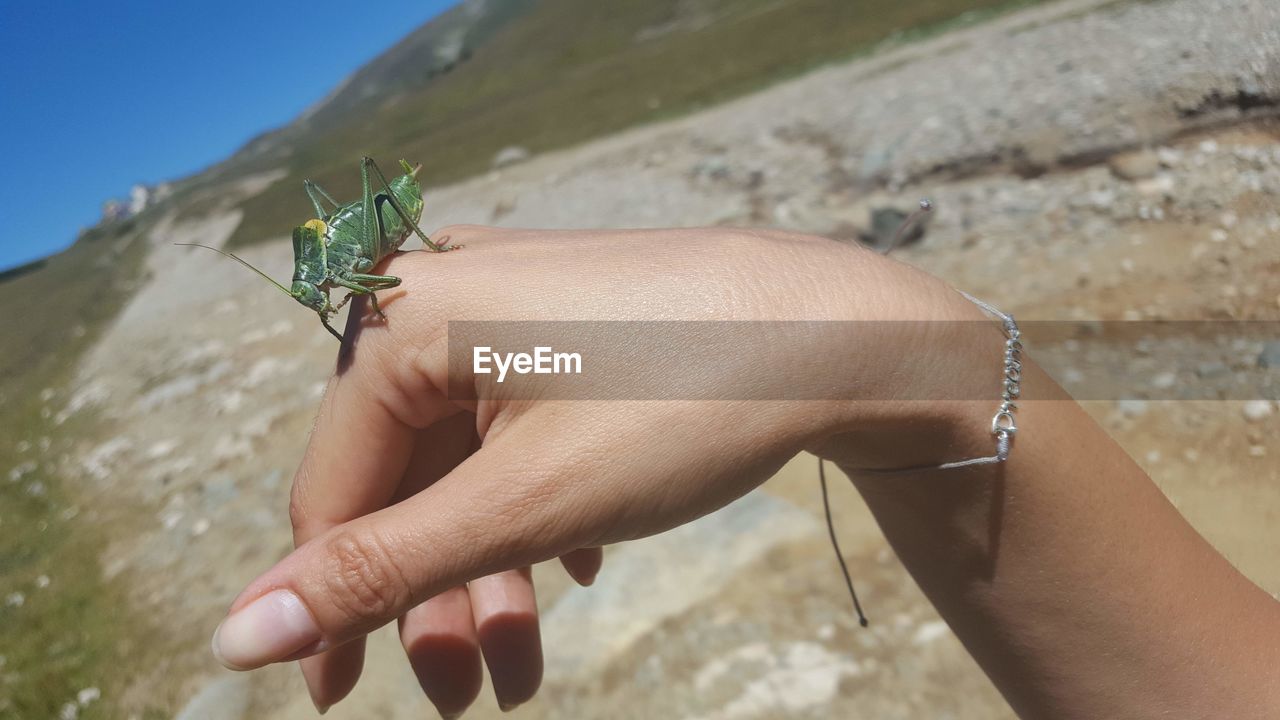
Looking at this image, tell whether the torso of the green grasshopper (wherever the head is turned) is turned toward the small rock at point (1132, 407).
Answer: no

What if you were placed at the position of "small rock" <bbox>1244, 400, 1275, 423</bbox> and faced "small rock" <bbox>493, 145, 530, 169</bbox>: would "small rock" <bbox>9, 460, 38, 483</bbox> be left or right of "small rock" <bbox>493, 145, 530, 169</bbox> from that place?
left

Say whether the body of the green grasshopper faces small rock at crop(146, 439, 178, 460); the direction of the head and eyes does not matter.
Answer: no

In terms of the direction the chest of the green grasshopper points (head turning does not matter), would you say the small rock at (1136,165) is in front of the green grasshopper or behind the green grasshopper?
behind

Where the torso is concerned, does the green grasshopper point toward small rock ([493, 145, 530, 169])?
no

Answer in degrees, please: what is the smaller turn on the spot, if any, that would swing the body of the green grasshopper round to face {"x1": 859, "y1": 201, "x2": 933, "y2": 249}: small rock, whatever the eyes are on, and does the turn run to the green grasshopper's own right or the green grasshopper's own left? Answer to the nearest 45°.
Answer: approximately 180°

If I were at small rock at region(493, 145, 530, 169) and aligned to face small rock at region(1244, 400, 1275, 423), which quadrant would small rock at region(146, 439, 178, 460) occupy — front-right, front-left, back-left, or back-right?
front-right

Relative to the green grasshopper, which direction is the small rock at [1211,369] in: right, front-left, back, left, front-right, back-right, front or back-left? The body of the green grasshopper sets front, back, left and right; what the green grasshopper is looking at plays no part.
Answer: back-left

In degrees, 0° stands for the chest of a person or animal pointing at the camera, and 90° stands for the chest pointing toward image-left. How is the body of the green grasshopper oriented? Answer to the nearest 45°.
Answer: approximately 45°

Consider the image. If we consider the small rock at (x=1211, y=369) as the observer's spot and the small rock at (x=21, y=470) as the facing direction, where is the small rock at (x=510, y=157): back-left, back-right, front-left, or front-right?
front-right
